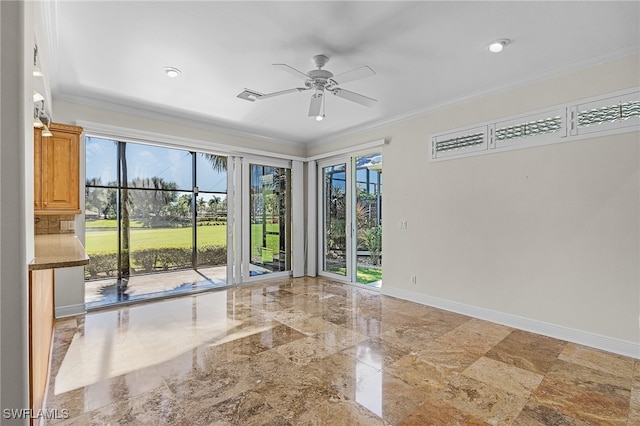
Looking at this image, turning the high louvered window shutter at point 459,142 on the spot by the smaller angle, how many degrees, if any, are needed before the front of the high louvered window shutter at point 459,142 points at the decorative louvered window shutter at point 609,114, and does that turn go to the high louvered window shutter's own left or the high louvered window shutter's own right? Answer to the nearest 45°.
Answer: approximately 90° to the high louvered window shutter's own left

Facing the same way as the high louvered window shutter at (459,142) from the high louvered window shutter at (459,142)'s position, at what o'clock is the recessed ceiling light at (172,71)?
The recessed ceiling light is roughly at 12 o'clock from the high louvered window shutter.

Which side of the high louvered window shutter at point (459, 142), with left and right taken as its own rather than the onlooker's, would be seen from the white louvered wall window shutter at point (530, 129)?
left

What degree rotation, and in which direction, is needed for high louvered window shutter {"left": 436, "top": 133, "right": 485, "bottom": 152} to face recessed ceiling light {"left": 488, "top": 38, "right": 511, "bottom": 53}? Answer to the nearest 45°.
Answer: approximately 45° to its left

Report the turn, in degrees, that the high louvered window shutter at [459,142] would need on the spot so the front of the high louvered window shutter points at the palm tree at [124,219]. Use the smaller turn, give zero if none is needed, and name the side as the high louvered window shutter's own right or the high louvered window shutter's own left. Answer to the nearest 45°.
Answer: approximately 45° to the high louvered window shutter's own right

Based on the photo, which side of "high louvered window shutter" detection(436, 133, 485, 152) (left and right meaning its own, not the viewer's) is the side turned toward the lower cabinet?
front

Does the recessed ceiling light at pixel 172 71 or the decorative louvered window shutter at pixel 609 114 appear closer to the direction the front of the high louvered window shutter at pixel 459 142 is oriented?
the recessed ceiling light

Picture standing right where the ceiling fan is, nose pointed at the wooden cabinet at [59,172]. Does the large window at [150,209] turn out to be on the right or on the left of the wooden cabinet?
right

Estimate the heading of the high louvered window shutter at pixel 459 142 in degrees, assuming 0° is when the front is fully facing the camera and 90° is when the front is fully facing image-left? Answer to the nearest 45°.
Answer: approximately 45°

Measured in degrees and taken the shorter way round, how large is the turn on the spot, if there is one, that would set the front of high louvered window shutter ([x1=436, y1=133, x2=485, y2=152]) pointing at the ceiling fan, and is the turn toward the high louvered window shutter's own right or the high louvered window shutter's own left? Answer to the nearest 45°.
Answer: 0° — it already faces it

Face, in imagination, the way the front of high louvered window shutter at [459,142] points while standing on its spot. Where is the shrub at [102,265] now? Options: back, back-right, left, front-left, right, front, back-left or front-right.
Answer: front-right

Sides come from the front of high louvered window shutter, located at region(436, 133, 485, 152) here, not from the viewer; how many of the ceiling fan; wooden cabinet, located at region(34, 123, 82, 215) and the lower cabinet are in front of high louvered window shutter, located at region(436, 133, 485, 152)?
3

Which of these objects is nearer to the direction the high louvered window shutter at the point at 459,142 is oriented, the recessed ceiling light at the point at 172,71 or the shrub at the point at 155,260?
the recessed ceiling light
